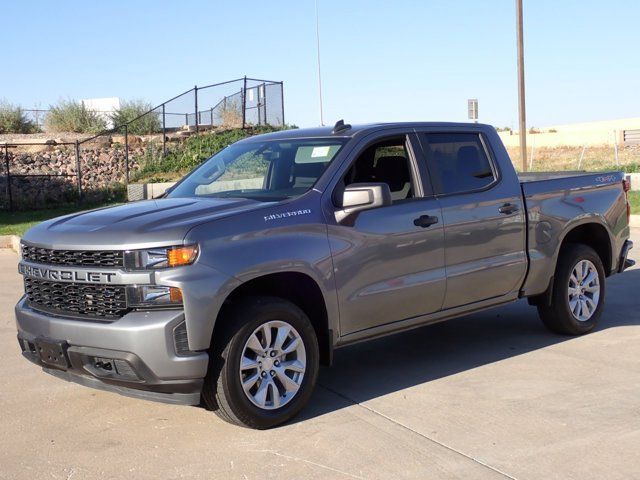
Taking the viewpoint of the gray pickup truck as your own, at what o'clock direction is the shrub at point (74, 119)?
The shrub is roughly at 4 o'clock from the gray pickup truck.

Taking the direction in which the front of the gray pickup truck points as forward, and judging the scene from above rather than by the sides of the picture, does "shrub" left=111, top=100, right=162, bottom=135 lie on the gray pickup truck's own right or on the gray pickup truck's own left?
on the gray pickup truck's own right

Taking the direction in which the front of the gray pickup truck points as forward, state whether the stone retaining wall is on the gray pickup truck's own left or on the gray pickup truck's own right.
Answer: on the gray pickup truck's own right

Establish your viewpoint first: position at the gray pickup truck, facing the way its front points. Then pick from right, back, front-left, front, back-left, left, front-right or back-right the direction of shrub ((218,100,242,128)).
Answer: back-right

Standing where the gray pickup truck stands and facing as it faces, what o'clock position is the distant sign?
The distant sign is roughly at 5 o'clock from the gray pickup truck.

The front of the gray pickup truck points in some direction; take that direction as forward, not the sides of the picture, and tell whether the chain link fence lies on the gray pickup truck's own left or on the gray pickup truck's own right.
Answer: on the gray pickup truck's own right
